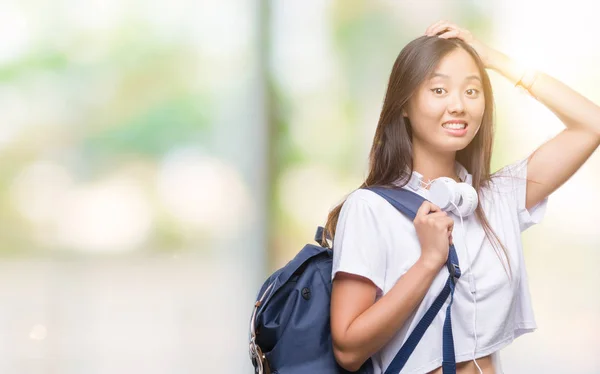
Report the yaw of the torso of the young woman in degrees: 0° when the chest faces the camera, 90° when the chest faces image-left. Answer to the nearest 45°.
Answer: approximately 315°
